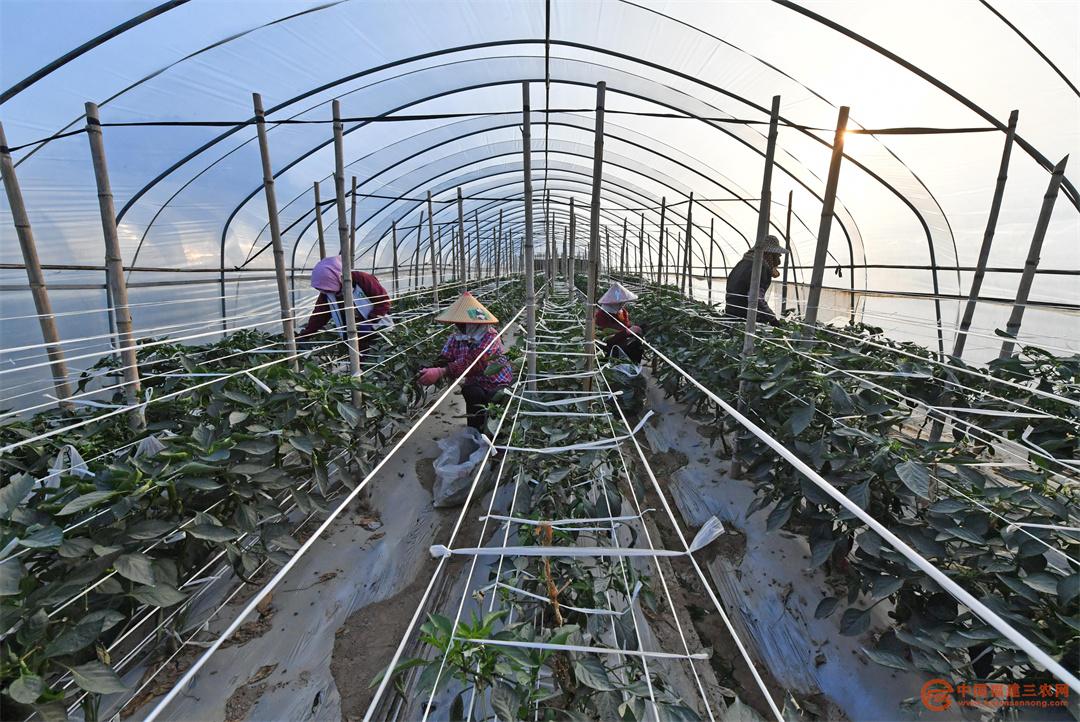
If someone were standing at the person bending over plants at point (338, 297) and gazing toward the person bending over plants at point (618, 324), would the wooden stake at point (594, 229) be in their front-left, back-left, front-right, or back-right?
front-right

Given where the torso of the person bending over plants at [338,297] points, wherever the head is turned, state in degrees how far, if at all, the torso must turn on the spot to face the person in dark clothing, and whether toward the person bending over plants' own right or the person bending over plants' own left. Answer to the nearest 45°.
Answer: approximately 135° to the person bending over plants' own left

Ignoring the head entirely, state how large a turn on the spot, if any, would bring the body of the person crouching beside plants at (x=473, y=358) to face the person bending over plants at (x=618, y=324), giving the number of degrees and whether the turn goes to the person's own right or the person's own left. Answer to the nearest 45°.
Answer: approximately 180°

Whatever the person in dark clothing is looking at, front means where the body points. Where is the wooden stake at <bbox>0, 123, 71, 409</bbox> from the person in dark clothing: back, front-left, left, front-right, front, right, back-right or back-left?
back-right

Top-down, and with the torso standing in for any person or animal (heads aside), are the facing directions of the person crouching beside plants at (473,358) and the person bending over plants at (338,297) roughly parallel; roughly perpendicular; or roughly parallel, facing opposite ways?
roughly parallel

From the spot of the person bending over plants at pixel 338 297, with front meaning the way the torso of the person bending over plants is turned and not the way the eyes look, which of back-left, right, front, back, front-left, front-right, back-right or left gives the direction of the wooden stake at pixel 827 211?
left

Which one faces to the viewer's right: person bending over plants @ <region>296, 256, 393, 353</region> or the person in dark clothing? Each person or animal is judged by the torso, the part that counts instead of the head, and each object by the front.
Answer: the person in dark clothing

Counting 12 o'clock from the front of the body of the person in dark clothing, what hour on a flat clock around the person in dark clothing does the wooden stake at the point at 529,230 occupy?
The wooden stake is roughly at 4 o'clock from the person in dark clothing.

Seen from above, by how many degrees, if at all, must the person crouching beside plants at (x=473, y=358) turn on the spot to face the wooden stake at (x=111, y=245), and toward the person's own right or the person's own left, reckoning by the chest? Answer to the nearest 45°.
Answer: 0° — they already face it

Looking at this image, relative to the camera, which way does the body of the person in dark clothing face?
to the viewer's right

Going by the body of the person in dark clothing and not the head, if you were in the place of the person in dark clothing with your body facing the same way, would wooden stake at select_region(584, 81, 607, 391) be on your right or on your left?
on your right

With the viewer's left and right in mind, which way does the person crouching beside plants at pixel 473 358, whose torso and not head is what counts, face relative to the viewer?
facing the viewer and to the left of the viewer
